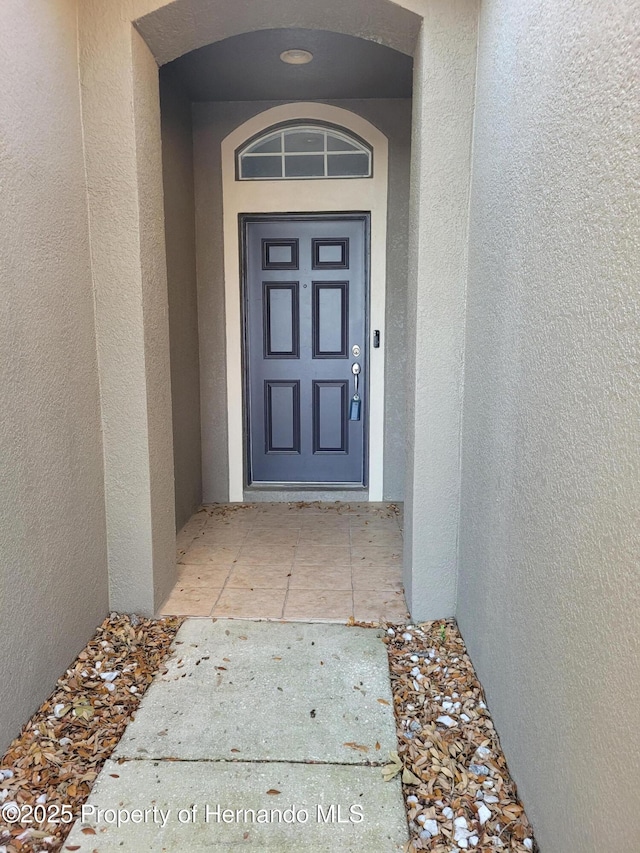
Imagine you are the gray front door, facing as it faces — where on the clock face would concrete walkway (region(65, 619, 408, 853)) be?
The concrete walkway is roughly at 12 o'clock from the gray front door.

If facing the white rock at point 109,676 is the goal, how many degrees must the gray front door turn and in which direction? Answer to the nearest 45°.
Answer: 0° — it already faces it

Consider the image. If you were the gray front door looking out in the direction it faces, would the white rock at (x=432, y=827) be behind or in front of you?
in front

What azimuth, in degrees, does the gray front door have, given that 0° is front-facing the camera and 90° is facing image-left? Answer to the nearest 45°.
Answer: approximately 0°

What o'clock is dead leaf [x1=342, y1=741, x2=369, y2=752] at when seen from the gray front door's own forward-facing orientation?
The dead leaf is roughly at 12 o'clock from the gray front door.
